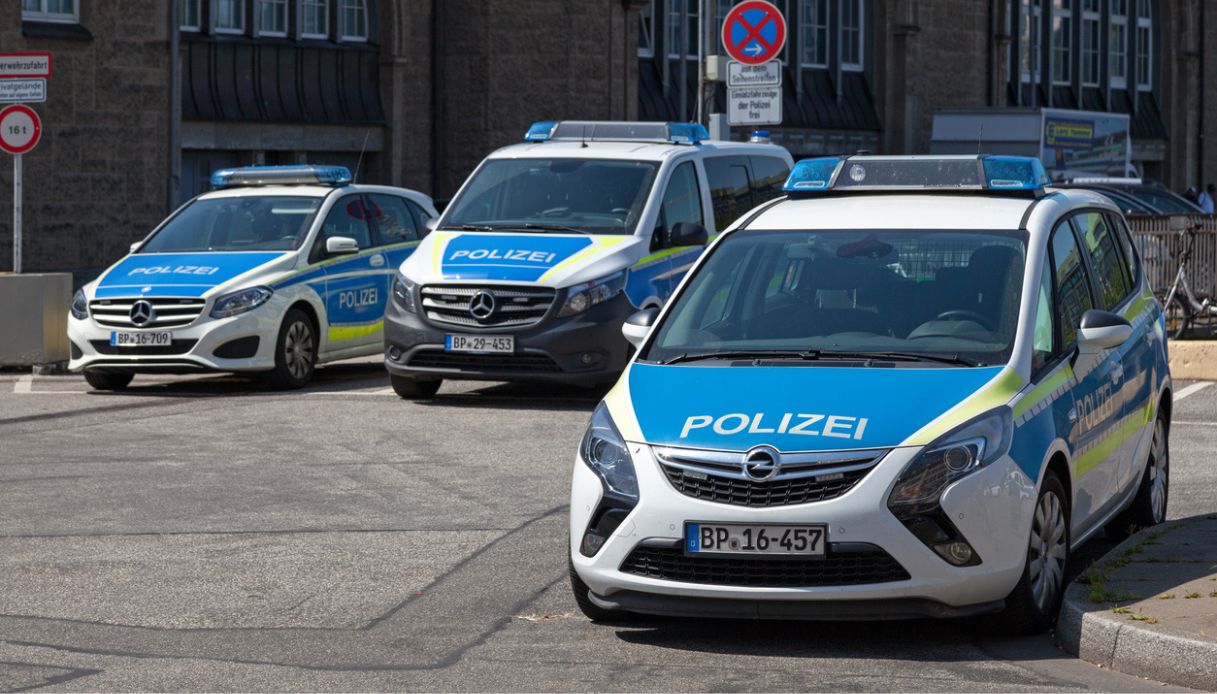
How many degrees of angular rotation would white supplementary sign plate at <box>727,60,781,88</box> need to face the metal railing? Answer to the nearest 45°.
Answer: approximately 90° to its left

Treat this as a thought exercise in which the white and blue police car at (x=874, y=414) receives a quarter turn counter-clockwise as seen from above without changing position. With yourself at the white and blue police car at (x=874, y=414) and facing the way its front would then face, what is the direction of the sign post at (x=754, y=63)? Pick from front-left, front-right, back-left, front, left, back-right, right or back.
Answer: back-left

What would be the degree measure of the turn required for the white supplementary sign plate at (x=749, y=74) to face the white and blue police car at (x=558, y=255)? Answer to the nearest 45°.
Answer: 0° — it already faces it

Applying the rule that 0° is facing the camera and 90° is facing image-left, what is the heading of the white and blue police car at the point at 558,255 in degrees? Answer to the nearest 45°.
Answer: approximately 45°

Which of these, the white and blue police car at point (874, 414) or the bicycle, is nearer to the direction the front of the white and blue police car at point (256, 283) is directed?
the white and blue police car

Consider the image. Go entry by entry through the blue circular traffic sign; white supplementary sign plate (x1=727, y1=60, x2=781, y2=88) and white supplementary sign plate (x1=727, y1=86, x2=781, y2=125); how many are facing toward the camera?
3

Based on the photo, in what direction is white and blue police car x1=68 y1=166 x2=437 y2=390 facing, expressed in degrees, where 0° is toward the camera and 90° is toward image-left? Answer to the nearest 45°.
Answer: approximately 45°

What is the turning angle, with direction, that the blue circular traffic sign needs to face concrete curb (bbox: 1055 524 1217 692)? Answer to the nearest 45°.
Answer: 0° — it already faces it
